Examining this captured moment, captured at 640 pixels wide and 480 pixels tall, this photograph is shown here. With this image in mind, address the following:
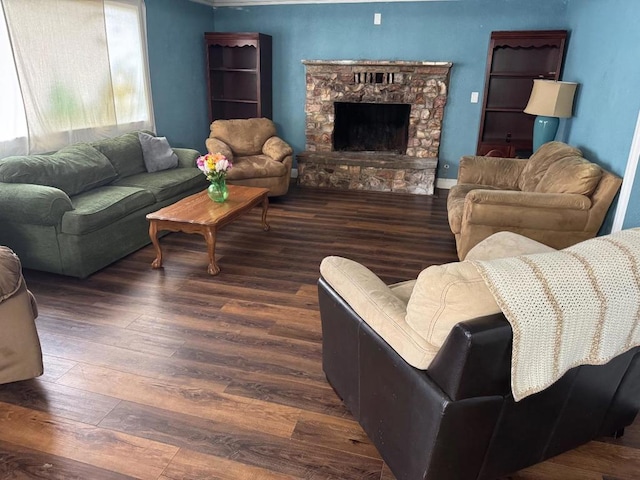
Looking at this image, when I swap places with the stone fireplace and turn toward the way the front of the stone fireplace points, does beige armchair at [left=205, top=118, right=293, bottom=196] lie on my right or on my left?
on my right

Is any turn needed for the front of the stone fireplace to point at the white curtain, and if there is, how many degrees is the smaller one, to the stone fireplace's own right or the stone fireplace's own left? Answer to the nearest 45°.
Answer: approximately 45° to the stone fireplace's own right

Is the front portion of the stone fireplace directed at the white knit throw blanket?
yes

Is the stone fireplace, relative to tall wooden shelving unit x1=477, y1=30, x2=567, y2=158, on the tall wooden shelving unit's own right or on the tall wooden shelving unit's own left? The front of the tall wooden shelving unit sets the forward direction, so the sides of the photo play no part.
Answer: on the tall wooden shelving unit's own right

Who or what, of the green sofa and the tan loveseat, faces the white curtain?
the tan loveseat

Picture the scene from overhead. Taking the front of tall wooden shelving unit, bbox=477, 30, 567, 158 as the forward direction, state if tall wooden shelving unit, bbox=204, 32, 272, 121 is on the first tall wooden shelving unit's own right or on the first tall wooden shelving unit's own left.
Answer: on the first tall wooden shelving unit's own right

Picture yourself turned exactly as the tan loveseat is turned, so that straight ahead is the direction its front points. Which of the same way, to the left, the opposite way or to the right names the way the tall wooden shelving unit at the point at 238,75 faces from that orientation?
to the left

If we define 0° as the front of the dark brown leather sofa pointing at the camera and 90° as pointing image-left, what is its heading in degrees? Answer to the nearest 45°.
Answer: approximately 135°

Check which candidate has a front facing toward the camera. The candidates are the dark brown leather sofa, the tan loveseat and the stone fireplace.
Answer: the stone fireplace

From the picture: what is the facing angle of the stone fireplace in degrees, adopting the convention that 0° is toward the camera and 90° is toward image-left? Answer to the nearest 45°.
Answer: approximately 0°

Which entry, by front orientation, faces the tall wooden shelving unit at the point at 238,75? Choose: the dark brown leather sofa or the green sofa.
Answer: the dark brown leather sofa

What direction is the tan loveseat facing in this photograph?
to the viewer's left

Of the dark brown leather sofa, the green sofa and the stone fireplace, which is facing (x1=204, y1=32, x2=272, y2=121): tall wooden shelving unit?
the dark brown leather sofa
